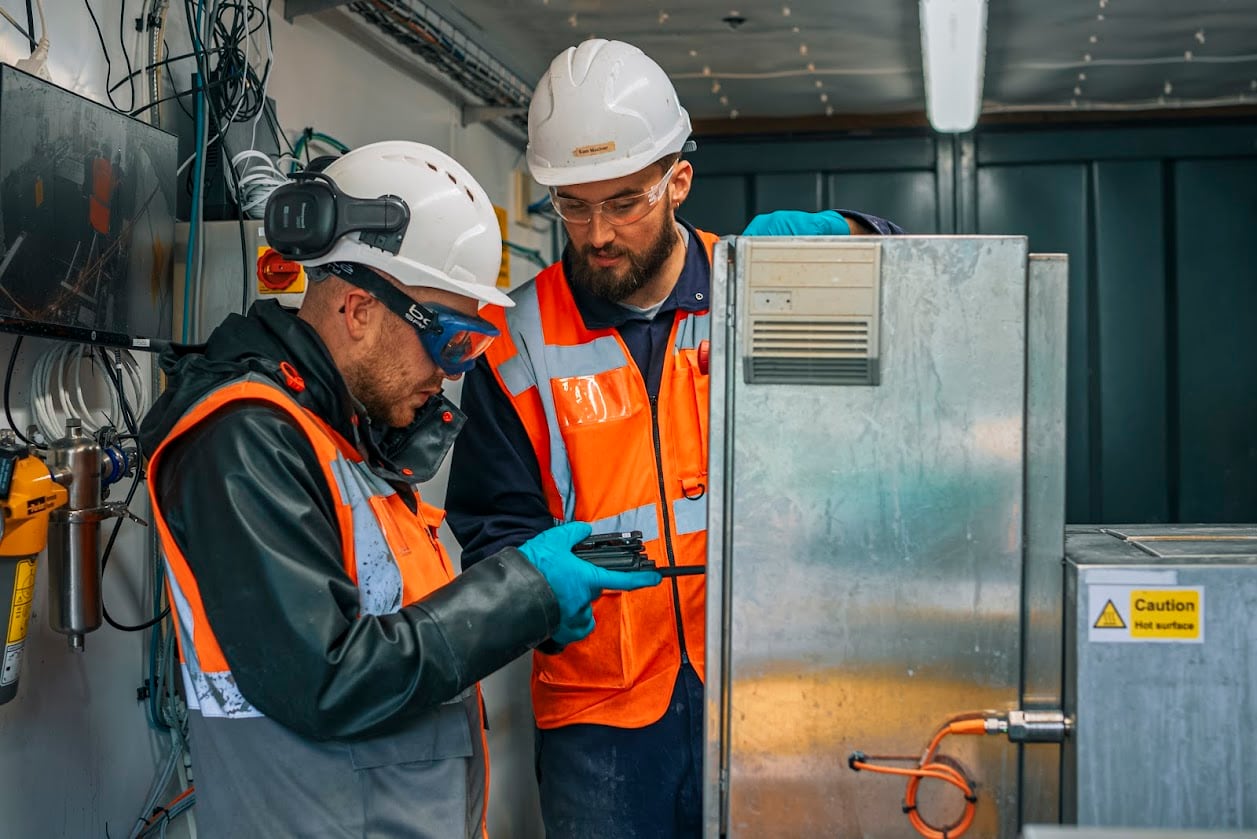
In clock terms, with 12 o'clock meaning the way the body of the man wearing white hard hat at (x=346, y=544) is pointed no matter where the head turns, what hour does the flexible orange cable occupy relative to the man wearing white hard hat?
The flexible orange cable is roughly at 1 o'clock from the man wearing white hard hat.

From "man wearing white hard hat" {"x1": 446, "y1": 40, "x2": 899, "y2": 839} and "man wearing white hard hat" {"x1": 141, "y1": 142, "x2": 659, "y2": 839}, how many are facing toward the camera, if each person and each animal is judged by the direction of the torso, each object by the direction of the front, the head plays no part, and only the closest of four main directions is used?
1

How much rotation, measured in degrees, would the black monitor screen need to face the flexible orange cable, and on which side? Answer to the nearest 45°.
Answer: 0° — it already faces it

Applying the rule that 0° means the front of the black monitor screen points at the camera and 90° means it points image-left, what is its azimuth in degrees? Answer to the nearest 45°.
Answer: approximately 315°

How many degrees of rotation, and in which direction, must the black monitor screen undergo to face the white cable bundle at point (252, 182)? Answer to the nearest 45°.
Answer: approximately 90° to its left

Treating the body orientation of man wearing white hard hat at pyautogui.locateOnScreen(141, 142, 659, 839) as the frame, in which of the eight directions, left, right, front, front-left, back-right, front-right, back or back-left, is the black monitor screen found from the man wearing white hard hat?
back-left

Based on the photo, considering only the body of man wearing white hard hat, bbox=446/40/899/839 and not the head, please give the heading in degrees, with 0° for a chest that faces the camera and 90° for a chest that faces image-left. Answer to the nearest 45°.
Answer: approximately 0°

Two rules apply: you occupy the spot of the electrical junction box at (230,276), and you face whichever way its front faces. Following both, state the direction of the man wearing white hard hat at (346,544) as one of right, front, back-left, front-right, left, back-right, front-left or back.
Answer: front-right
